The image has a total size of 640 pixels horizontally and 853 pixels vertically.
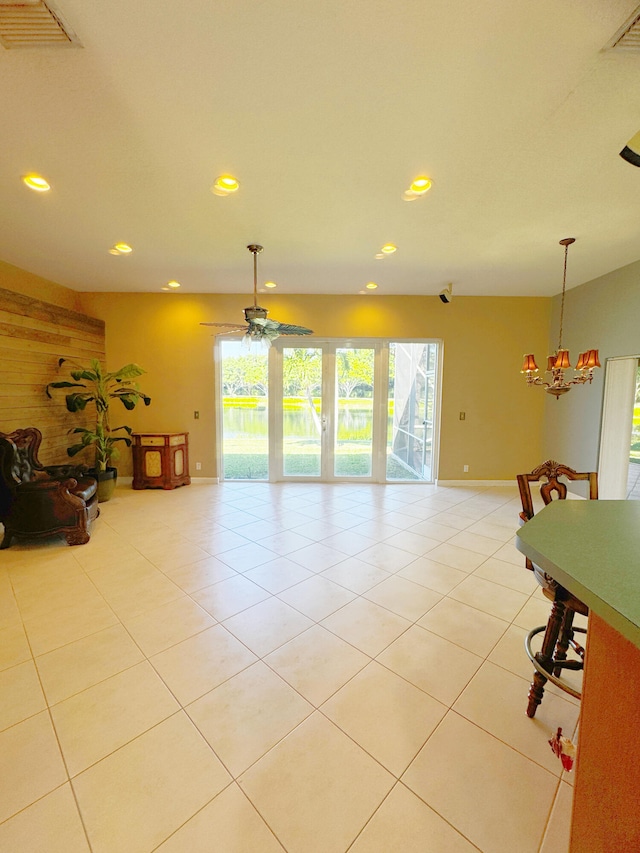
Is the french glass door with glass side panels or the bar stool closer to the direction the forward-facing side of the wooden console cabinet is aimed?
the bar stool

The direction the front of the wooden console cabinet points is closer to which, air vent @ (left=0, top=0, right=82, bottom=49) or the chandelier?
the air vent

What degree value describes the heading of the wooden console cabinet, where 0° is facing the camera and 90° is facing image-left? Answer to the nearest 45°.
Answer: approximately 0°

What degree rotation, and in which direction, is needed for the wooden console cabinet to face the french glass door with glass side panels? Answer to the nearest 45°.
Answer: approximately 90° to its left

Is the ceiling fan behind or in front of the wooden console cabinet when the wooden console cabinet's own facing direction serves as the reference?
in front

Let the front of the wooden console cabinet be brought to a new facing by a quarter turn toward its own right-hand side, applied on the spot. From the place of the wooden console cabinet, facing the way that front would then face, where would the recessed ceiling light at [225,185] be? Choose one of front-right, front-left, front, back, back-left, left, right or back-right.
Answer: left

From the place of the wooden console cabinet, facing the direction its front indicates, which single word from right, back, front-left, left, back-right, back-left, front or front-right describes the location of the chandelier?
front-left

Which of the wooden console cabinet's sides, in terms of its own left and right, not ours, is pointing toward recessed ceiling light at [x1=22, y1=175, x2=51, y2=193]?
front

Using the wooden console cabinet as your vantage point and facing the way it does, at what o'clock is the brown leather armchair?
The brown leather armchair is roughly at 1 o'clock from the wooden console cabinet.

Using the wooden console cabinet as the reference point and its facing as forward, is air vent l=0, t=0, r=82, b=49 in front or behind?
in front

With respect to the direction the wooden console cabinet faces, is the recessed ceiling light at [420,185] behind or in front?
in front
